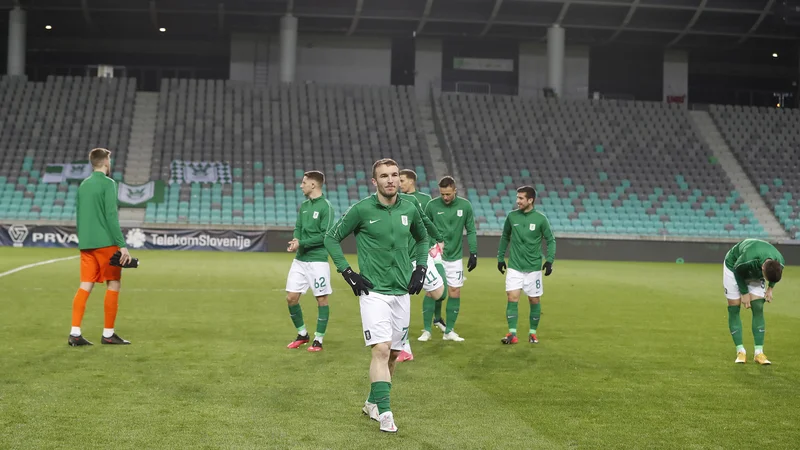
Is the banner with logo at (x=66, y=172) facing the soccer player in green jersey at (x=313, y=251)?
yes

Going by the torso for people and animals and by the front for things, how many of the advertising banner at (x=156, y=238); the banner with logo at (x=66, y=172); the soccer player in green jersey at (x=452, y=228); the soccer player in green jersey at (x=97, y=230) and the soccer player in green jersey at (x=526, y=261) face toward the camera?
4

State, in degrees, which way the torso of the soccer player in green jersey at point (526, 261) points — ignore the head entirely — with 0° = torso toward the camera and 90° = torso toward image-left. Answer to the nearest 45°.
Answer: approximately 0°

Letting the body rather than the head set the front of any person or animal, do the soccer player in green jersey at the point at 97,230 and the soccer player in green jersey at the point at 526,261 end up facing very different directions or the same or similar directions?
very different directions

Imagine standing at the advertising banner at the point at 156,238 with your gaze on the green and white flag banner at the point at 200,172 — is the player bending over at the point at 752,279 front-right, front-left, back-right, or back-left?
back-right

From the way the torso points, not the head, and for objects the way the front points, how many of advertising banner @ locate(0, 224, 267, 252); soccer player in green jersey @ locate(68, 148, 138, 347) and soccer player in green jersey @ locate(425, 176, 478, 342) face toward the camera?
2

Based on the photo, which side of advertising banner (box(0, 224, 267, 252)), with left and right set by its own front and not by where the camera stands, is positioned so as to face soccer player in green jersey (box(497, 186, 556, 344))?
front

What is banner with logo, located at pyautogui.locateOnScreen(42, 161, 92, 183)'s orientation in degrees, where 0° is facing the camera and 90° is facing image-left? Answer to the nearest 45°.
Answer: approximately 0°

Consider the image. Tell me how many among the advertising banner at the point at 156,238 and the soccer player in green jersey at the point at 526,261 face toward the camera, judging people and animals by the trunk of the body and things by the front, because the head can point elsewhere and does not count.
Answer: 2

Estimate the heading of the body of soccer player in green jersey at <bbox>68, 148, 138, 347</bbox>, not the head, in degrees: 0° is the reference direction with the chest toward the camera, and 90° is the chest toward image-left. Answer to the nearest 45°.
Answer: approximately 225°
